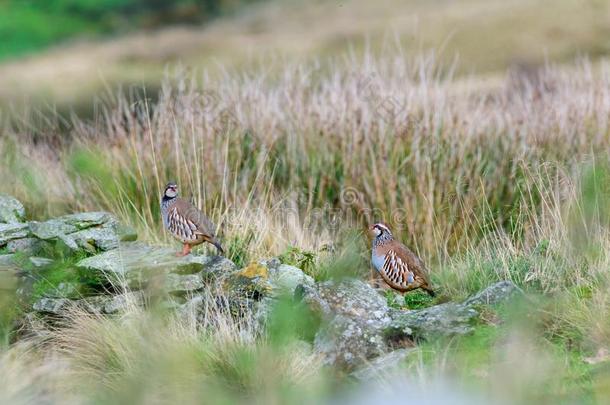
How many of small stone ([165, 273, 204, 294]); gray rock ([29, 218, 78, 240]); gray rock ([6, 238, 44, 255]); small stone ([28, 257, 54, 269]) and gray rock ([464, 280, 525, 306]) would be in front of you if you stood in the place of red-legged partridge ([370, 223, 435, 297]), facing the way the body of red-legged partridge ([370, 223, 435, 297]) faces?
4

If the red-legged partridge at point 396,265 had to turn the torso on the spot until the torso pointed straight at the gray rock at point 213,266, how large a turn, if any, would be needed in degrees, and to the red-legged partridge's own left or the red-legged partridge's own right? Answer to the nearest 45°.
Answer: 0° — it already faces it

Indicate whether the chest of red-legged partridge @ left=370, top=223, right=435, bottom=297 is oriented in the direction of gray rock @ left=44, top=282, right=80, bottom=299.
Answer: yes

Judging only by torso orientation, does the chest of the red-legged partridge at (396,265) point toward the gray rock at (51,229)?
yes

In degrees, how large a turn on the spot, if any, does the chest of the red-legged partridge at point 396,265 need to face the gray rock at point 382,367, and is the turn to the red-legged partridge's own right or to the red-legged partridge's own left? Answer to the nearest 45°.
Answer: approximately 90° to the red-legged partridge's own left

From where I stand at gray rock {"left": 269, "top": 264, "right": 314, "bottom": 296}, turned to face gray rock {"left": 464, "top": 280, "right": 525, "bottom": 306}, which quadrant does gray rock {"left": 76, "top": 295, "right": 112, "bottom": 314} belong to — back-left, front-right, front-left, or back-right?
back-right

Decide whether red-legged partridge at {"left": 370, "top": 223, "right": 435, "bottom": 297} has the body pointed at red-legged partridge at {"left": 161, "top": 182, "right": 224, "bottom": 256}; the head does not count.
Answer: yes

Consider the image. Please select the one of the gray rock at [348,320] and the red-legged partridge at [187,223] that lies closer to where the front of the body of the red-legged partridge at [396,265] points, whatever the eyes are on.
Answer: the red-legged partridge

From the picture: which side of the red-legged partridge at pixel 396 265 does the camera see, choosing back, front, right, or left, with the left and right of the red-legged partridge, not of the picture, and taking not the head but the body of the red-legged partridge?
left

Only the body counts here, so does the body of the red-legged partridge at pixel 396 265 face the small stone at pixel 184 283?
yes
